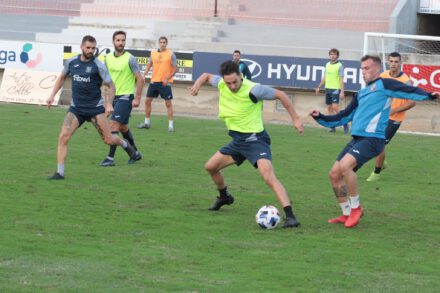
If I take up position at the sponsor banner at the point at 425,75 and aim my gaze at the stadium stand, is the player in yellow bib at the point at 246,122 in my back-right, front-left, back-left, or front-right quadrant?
back-left

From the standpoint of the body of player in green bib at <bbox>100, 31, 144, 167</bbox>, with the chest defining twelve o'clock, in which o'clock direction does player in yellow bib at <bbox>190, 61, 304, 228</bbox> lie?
The player in yellow bib is roughly at 10 o'clock from the player in green bib.

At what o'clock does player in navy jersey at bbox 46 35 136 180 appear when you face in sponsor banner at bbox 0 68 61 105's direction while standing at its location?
The player in navy jersey is roughly at 12 o'clock from the sponsor banner.

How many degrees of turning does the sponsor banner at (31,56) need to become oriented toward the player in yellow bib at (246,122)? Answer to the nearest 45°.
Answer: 0° — it already faces them

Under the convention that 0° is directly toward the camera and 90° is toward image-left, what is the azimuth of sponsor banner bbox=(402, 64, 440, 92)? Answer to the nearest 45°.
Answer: approximately 0°

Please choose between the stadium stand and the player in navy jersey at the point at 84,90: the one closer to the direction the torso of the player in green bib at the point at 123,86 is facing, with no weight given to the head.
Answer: the player in navy jersey

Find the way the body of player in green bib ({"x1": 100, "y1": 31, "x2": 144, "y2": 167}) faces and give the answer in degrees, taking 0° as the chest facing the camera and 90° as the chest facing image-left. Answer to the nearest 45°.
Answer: approximately 45°

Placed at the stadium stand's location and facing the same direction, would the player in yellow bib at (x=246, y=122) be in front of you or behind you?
in front

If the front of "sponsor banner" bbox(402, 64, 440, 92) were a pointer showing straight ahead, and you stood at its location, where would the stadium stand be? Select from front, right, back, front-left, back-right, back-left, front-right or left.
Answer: back-right

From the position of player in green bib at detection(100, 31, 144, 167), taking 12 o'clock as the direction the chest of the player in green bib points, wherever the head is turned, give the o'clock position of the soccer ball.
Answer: The soccer ball is roughly at 10 o'clock from the player in green bib.
